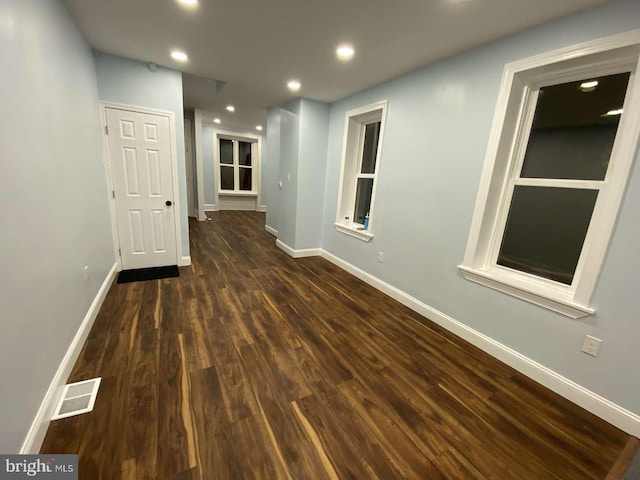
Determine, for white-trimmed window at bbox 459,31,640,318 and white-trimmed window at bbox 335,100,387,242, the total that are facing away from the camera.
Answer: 0

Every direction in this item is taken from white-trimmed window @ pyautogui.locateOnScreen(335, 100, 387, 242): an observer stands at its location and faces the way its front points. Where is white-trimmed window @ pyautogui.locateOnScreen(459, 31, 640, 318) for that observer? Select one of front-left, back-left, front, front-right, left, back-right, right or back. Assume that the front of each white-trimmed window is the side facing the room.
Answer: left

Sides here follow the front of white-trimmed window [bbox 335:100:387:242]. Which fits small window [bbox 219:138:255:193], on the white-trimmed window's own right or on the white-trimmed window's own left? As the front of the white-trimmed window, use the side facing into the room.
on the white-trimmed window's own right

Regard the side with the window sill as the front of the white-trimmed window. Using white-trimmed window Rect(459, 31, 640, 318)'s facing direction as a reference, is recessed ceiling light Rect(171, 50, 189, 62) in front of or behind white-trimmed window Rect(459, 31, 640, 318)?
in front

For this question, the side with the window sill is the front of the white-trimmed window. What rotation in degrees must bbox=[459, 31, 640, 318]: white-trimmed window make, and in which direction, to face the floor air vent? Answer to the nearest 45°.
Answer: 0° — it already faces it

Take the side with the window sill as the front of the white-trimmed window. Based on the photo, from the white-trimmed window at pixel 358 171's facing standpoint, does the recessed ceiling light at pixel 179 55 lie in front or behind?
in front

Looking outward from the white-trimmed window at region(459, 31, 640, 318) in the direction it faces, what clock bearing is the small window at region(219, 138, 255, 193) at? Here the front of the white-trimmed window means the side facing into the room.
The small window is roughly at 2 o'clock from the white-trimmed window.

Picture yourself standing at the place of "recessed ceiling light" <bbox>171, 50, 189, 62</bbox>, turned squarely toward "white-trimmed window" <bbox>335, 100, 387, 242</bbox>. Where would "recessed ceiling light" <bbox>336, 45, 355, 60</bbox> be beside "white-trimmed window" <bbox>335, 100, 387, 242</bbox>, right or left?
right

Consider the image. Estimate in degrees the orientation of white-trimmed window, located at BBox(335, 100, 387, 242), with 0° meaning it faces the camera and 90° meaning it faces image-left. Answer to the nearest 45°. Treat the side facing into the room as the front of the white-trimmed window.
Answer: approximately 45°

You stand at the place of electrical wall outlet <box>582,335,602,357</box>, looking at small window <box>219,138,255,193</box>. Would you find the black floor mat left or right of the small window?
left

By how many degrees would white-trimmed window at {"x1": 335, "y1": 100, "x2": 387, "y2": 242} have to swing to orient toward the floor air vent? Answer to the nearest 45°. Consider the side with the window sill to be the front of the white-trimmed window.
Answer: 0° — it already faces it

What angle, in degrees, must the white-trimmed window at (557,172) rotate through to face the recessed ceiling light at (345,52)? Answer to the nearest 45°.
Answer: approximately 45° to its right

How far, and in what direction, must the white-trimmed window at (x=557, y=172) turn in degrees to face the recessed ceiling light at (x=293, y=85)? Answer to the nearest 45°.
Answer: approximately 45° to its right

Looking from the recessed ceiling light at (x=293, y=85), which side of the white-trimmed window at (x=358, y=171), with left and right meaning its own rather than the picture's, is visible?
front

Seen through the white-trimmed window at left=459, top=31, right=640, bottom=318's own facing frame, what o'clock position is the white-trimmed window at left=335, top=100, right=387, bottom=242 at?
the white-trimmed window at left=335, top=100, right=387, bottom=242 is roughly at 2 o'clock from the white-trimmed window at left=459, top=31, right=640, bottom=318.
